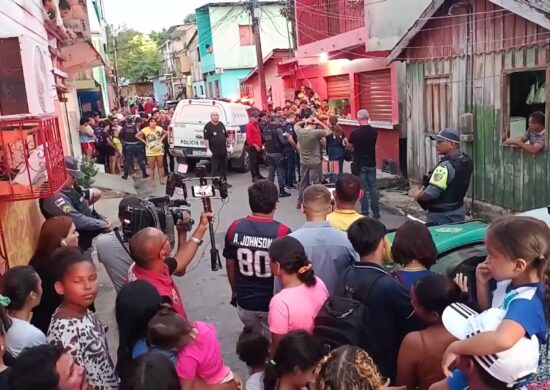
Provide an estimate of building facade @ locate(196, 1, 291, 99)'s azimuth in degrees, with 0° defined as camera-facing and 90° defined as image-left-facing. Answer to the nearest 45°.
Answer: approximately 45°

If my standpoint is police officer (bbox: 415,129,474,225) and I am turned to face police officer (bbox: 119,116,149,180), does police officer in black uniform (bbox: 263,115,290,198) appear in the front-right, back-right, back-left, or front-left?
front-right

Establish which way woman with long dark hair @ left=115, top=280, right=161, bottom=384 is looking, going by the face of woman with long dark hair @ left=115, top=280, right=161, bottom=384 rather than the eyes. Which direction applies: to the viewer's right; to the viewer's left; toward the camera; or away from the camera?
away from the camera

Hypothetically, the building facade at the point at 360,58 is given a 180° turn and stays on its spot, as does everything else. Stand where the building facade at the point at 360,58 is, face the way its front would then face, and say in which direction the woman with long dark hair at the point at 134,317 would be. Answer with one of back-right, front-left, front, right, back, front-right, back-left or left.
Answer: back-right

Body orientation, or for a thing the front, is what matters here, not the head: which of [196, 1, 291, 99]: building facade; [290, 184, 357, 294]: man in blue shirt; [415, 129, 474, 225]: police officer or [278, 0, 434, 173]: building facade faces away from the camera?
the man in blue shirt

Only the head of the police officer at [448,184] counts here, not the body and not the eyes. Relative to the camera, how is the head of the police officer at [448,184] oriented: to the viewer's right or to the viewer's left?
to the viewer's left

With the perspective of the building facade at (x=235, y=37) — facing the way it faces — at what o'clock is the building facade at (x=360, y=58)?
the building facade at (x=360, y=58) is roughly at 10 o'clock from the building facade at (x=235, y=37).

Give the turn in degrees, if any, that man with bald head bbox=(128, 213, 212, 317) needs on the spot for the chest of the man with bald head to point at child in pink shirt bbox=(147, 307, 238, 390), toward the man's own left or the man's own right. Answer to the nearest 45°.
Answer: approximately 135° to the man's own right

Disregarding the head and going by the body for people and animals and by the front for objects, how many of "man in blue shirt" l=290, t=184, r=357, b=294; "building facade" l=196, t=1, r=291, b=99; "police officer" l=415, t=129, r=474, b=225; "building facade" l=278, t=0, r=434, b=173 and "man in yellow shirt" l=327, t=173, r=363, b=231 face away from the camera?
2

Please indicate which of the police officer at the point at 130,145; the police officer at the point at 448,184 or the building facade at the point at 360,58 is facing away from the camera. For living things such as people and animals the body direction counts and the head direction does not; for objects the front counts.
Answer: the police officer at the point at 130,145

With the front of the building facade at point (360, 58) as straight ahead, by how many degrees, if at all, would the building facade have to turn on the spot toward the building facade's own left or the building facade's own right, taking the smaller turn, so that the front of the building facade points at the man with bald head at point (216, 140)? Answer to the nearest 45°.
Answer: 0° — it already faces them

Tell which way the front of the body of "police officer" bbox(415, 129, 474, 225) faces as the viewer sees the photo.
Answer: to the viewer's left

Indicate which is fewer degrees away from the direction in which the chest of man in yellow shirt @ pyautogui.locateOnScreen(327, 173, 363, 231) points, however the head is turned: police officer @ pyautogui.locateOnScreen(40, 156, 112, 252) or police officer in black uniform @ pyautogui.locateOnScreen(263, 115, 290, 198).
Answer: the police officer in black uniform

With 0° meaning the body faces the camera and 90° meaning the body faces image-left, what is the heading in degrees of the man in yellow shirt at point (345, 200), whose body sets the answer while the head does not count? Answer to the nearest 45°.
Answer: approximately 180°

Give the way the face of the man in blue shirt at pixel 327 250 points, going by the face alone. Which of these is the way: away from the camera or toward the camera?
away from the camera

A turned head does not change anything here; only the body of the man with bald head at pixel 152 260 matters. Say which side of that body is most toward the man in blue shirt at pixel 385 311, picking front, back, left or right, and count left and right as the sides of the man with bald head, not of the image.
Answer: right

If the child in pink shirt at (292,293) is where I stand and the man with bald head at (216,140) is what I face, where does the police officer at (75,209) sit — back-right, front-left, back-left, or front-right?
front-left

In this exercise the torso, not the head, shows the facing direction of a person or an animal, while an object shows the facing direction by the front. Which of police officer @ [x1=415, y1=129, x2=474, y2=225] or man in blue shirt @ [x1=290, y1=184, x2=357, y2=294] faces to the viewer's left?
the police officer
